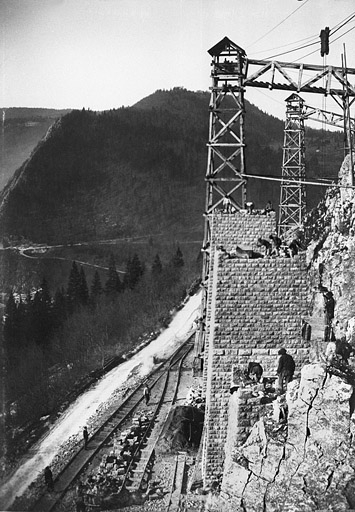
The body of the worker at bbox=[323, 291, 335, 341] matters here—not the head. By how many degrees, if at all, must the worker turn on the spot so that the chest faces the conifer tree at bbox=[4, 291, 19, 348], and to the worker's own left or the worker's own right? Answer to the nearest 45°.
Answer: approximately 45° to the worker's own right

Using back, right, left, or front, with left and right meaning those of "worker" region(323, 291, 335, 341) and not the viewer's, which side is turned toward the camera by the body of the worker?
left

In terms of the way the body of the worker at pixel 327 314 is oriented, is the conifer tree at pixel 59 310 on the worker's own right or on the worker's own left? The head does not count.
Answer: on the worker's own right

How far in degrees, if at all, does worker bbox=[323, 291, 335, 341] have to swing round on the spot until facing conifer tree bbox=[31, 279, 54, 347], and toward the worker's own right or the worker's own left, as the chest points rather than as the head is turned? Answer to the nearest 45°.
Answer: approximately 45° to the worker's own right
